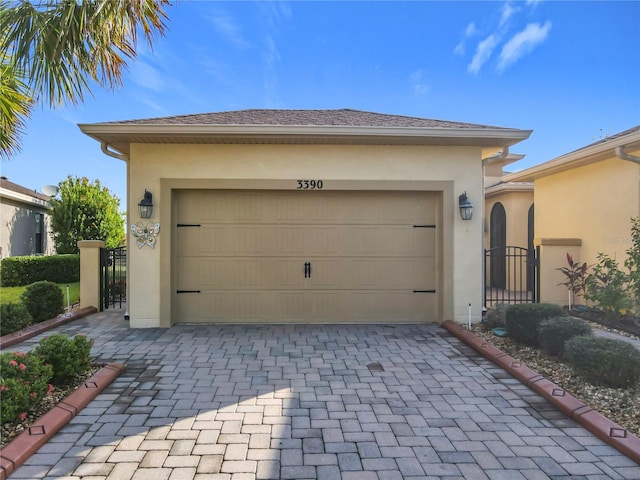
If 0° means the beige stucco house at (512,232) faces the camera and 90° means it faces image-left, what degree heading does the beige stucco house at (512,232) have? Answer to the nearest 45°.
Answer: approximately 0°

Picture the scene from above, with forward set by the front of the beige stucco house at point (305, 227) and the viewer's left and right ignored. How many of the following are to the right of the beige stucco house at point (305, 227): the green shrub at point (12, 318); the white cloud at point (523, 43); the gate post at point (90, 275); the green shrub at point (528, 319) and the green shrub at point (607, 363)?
2

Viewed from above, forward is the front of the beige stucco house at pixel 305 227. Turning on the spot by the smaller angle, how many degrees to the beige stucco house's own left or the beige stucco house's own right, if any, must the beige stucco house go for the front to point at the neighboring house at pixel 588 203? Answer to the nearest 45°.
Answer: approximately 90° to the beige stucco house's own left

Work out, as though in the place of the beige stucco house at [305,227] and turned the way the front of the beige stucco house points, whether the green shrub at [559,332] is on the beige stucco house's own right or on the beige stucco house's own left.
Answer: on the beige stucco house's own left

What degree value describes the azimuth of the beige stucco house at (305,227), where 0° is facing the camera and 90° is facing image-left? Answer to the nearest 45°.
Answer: approximately 0°

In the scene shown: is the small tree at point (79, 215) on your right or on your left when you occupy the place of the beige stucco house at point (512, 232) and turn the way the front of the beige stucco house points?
on your right

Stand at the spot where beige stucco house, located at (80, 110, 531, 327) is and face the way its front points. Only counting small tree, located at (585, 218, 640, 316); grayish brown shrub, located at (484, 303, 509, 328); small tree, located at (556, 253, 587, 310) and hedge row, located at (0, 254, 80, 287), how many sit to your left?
3

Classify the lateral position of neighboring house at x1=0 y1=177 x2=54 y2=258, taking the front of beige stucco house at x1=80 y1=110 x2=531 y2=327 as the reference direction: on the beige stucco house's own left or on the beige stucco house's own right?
on the beige stucco house's own right

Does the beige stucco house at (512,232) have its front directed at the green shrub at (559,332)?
yes

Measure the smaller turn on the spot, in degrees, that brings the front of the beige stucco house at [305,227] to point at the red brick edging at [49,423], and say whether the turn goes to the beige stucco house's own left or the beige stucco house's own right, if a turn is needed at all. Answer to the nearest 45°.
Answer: approximately 45° to the beige stucco house's own right
